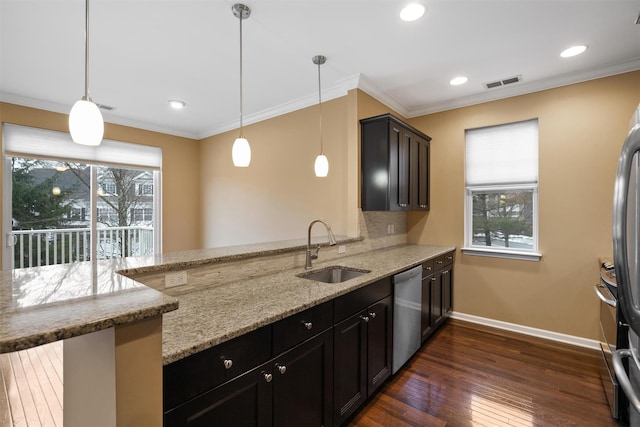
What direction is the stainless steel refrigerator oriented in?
to the viewer's left

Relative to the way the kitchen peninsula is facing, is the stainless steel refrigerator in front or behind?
in front

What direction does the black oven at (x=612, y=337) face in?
to the viewer's left

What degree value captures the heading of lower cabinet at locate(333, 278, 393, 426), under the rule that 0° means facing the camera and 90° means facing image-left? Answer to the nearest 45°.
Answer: approximately 315°

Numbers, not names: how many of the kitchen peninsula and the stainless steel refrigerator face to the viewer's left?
1

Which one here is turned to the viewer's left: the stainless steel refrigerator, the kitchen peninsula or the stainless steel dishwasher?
the stainless steel refrigerator

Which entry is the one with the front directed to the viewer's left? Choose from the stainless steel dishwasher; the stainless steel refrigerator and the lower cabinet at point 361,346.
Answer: the stainless steel refrigerator

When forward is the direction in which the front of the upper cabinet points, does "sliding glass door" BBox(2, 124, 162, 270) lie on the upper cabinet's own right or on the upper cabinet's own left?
on the upper cabinet's own right

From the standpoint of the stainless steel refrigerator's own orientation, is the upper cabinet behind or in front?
in front
